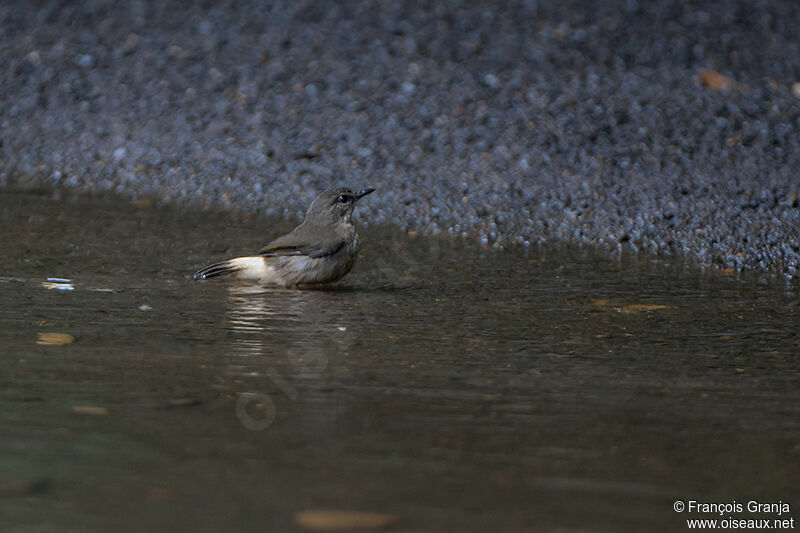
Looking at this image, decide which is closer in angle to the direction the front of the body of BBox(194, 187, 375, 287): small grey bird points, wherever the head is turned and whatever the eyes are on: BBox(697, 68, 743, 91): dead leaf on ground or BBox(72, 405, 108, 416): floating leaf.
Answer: the dead leaf on ground

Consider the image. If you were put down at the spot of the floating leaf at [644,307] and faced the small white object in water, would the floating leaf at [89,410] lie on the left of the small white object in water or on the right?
left

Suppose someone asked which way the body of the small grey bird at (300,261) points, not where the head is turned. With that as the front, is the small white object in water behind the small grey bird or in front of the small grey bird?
behind

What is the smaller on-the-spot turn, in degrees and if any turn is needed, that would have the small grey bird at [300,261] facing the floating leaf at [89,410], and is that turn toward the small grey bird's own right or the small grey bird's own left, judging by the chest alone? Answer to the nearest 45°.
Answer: approximately 90° to the small grey bird's own right

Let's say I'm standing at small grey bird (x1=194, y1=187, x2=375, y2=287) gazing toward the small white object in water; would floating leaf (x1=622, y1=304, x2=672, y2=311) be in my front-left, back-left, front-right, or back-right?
back-left

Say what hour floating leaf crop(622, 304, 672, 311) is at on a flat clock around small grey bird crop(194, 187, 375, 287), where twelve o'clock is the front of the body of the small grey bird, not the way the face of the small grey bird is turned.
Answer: The floating leaf is roughly at 1 o'clock from the small grey bird.

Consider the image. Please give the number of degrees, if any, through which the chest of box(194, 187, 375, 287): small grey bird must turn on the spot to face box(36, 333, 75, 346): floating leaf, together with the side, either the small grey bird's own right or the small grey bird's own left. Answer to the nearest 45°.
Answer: approximately 135° to the small grey bird's own right

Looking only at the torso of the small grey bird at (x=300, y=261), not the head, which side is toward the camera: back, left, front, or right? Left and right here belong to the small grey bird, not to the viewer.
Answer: right

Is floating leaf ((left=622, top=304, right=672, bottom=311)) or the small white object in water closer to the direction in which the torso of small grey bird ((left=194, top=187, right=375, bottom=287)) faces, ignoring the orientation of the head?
the floating leaf

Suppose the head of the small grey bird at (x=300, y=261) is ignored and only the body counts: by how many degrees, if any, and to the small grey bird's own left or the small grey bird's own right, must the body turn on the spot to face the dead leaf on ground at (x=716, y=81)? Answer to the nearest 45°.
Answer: approximately 45° to the small grey bird's own left

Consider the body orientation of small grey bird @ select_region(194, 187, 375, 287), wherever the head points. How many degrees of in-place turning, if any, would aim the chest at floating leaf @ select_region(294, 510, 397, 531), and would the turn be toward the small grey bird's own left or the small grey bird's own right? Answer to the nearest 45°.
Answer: approximately 90° to the small grey bird's own right
